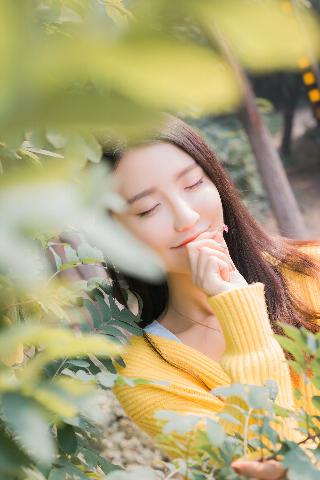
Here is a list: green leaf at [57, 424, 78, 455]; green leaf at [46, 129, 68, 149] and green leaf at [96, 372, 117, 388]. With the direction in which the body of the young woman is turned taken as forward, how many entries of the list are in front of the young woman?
3

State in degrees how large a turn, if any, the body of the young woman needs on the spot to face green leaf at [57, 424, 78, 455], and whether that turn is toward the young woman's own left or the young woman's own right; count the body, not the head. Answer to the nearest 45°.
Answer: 0° — they already face it

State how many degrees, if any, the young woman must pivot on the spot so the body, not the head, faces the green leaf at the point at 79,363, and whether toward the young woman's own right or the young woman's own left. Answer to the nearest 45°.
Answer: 0° — they already face it

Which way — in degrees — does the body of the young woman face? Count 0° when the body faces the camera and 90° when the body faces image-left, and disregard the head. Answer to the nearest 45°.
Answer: approximately 0°
